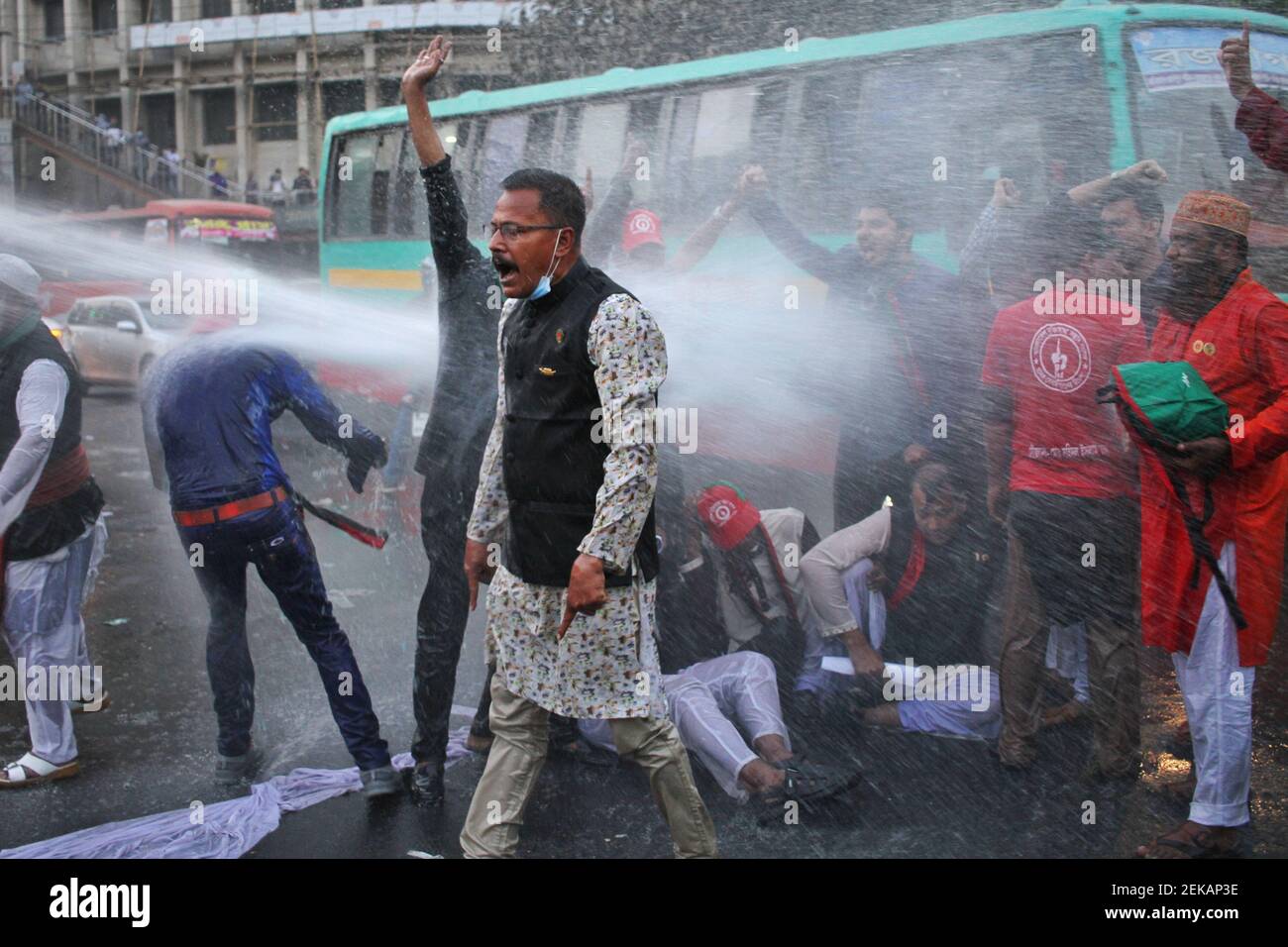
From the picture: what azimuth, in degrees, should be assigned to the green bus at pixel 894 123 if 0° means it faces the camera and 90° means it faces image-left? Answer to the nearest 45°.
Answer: approximately 315°

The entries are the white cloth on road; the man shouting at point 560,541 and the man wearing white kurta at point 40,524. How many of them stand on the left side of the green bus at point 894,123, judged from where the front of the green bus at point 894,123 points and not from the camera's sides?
0

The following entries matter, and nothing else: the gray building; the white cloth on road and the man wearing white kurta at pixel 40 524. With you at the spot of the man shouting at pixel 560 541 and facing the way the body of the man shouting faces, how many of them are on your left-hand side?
0

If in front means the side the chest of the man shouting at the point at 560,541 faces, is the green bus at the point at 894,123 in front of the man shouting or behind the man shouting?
behind

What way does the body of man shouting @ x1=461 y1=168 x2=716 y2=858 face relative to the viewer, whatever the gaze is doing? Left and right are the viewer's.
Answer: facing the viewer and to the left of the viewer

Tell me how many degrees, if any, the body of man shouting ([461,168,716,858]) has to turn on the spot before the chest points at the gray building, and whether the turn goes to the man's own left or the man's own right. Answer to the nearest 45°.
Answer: approximately 135° to the man's own right

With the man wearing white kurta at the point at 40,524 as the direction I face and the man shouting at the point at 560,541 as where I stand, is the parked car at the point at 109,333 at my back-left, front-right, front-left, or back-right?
front-right

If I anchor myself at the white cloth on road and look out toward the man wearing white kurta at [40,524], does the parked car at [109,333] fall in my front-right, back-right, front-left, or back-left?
front-right

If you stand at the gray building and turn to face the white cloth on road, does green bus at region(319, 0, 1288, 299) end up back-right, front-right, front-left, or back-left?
front-left
